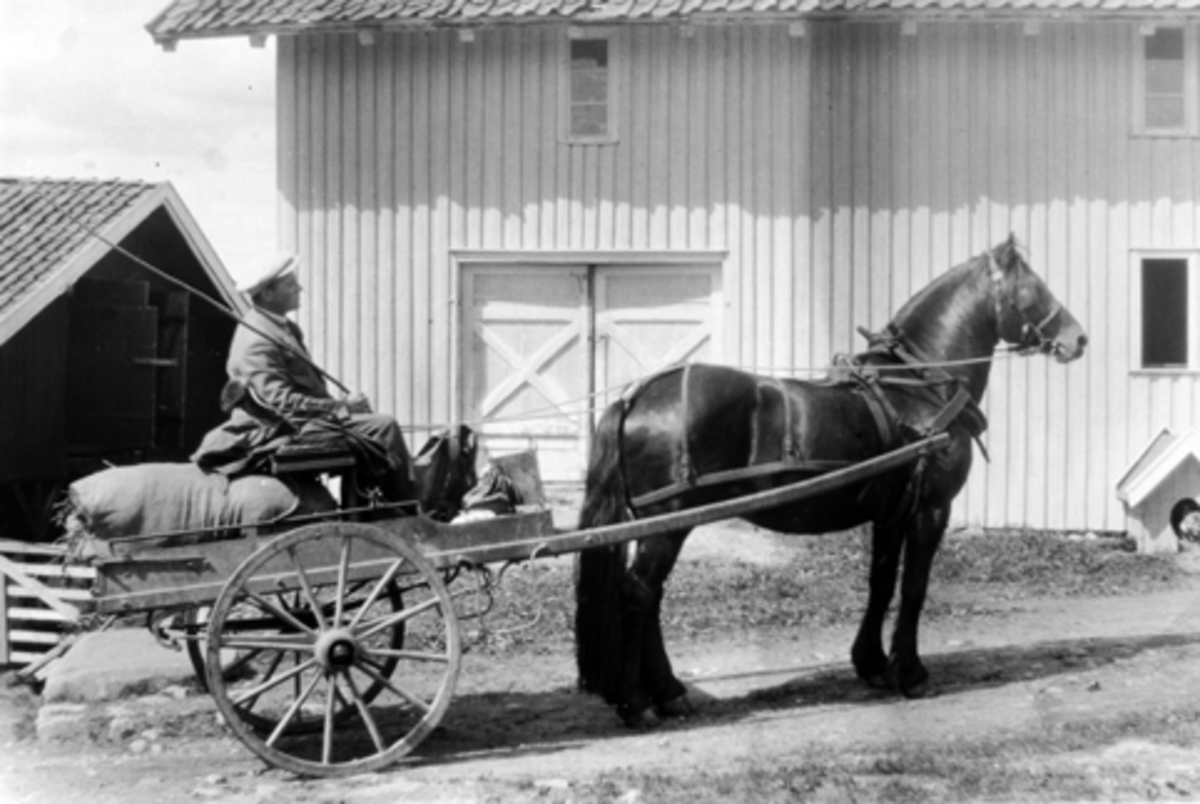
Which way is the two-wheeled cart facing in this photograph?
to the viewer's right

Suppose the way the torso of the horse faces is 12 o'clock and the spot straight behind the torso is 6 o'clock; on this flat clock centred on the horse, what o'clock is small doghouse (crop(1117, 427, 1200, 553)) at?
The small doghouse is roughly at 10 o'clock from the horse.

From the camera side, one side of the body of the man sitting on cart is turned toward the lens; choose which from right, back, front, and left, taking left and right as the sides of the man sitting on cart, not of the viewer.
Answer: right

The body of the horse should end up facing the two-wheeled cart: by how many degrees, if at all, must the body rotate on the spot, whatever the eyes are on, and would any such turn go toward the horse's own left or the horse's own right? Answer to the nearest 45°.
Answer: approximately 135° to the horse's own right

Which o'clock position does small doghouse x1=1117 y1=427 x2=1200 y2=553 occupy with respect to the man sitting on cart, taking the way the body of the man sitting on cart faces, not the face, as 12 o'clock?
The small doghouse is roughly at 11 o'clock from the man sitting on cart.

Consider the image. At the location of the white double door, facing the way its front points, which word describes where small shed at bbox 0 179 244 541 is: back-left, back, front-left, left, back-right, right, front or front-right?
right

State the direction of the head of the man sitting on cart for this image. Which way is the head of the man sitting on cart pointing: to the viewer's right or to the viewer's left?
to the viewer's right

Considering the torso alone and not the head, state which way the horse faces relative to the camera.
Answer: to the viewer's right

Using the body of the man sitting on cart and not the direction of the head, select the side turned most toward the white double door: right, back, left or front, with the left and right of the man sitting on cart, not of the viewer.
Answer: left

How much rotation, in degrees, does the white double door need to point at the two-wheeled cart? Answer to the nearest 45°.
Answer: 0° — it already faces it
